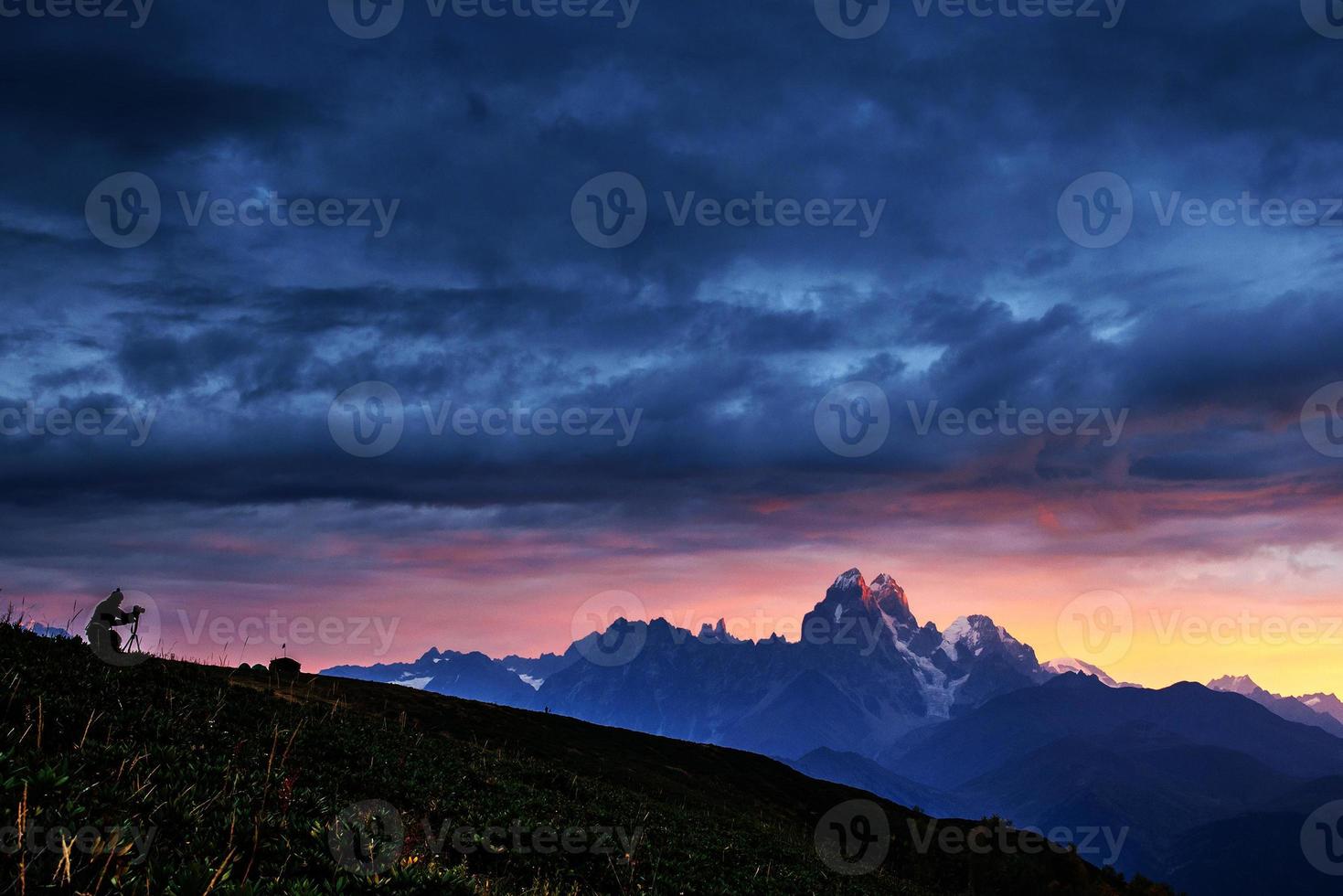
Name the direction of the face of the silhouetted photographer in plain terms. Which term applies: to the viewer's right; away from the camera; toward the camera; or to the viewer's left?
to the viewer's right

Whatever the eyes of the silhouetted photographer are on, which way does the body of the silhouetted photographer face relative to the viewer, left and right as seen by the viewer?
facing to the right of the viewer
